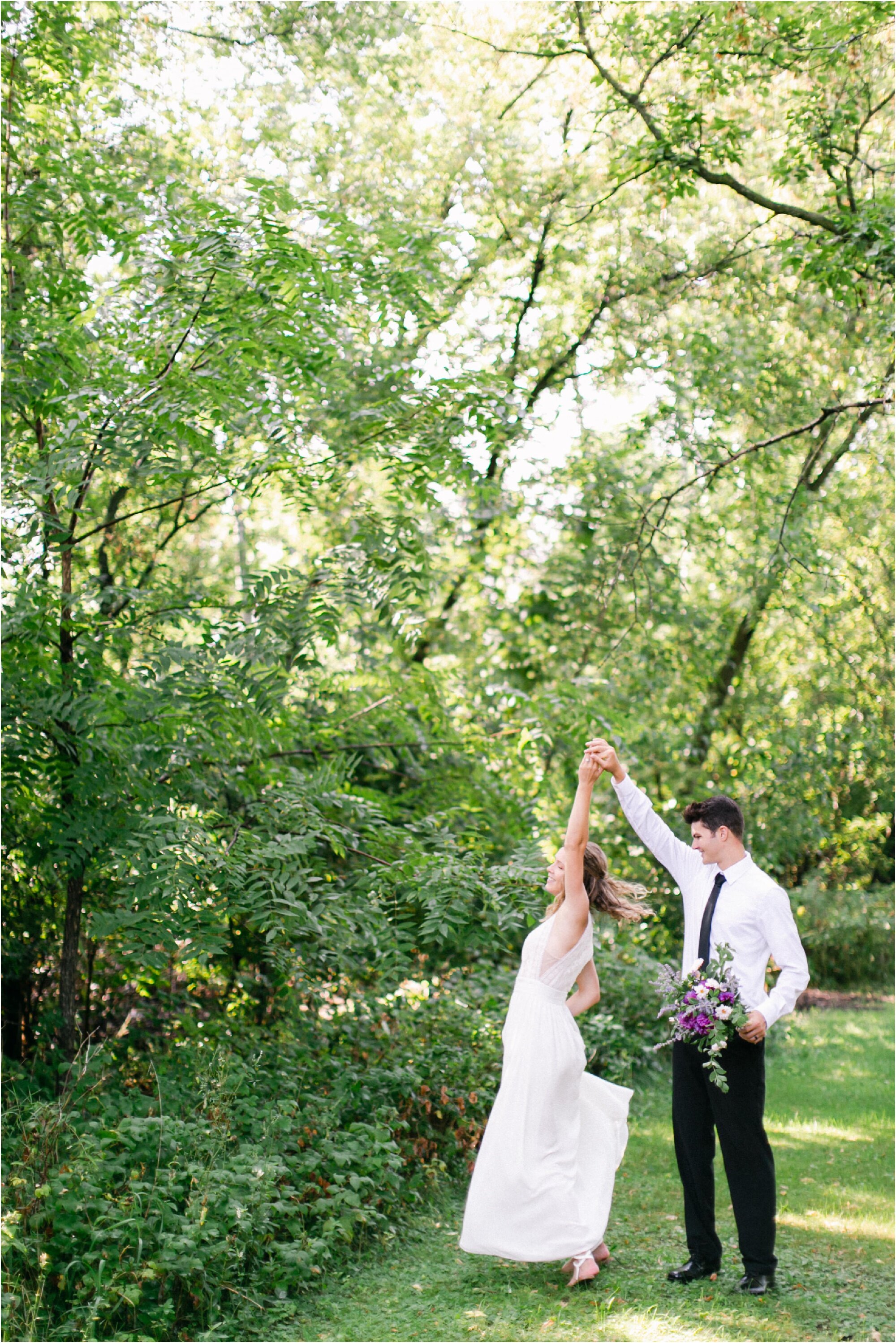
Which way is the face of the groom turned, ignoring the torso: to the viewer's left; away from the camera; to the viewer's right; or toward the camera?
to the viewer's left

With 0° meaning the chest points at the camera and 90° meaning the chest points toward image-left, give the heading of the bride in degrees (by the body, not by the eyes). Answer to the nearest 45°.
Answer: approximately 90°

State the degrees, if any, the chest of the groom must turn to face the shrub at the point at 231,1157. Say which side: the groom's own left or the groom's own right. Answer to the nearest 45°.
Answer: approximately 45° to the groom's own right

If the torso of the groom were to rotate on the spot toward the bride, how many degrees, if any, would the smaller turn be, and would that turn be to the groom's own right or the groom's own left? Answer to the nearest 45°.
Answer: approximately 45° to the groom's own right

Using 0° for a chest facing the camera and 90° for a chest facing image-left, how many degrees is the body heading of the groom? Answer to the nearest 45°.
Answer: approximately 45°

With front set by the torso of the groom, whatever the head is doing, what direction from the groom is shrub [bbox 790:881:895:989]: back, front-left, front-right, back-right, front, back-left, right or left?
back-right

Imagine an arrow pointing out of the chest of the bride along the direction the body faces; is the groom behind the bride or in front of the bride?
behind
